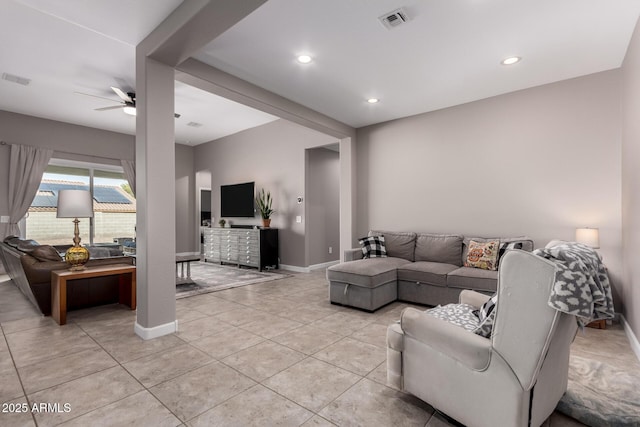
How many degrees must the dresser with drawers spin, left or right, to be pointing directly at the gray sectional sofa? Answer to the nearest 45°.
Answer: approximately 90° to its left

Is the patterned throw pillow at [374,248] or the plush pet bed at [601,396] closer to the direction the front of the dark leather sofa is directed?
the patterned throw pillow

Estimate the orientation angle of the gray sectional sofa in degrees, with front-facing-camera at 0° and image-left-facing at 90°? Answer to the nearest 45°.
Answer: approximately 45°

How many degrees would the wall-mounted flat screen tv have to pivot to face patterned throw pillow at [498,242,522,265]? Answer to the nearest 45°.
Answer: approximately 90° to its left

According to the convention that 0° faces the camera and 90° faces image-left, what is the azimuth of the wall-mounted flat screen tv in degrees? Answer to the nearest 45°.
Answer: approximately 45°

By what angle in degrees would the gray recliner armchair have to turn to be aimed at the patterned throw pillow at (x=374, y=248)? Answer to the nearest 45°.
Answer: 0° — it already faces it

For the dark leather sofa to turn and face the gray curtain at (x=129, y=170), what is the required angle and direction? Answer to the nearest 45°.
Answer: approximately 45° to its left

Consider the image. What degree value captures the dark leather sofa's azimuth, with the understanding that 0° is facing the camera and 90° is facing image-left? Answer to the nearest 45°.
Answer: approximately 225°
